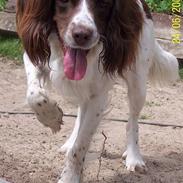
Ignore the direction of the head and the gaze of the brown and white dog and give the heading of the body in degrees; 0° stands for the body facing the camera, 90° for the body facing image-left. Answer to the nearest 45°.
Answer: approximately 0°
